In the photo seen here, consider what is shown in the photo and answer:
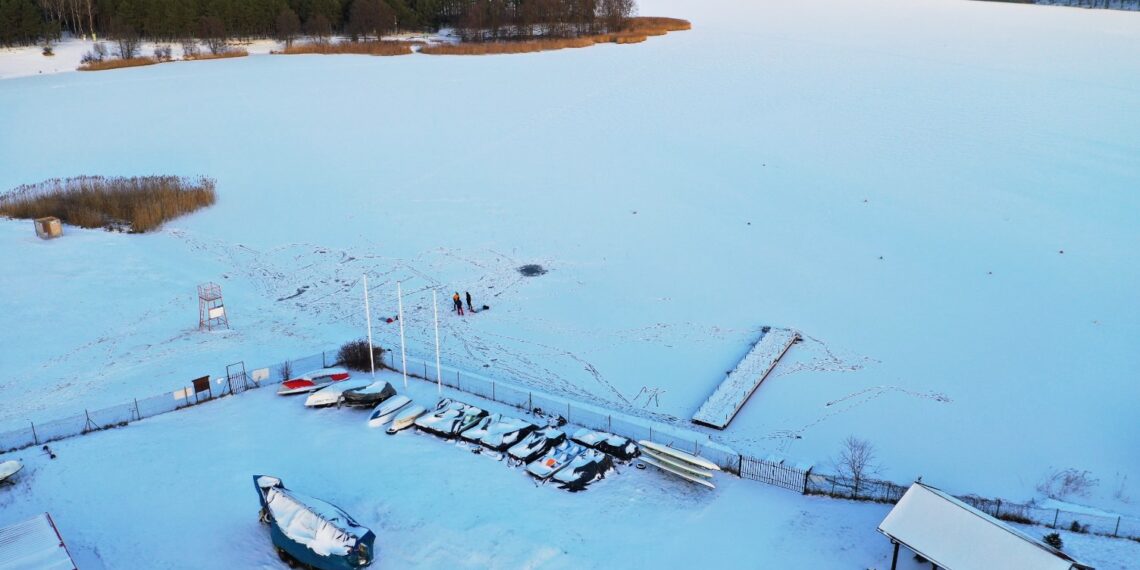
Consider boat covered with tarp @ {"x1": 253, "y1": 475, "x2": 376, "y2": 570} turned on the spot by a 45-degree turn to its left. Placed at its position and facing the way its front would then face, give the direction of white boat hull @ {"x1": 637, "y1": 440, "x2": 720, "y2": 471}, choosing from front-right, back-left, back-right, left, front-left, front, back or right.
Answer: back

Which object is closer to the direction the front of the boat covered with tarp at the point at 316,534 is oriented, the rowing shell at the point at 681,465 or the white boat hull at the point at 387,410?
the white boat hull

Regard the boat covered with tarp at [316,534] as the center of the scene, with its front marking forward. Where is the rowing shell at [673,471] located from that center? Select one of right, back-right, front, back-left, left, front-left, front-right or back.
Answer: back-right

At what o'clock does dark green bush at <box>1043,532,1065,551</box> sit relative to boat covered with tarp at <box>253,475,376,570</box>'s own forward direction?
The dark green bush is roughly at 5 o'clock from the boat covered with tarp.

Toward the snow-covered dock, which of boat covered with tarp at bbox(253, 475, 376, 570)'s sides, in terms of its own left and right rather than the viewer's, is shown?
right

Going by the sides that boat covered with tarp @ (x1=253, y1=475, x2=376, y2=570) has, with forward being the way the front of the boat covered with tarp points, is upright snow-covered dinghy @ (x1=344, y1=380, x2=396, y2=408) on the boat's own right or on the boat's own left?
on the boat's own right

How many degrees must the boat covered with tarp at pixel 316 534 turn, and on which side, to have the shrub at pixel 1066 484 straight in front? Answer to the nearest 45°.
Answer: approximately 135° to its right

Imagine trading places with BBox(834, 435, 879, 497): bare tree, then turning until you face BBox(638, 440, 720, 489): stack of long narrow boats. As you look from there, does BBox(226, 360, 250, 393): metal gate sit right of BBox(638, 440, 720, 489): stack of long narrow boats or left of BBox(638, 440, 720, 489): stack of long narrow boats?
right

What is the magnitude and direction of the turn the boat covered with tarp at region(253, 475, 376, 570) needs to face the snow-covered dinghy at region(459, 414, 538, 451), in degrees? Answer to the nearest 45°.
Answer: approximately 90° to its right

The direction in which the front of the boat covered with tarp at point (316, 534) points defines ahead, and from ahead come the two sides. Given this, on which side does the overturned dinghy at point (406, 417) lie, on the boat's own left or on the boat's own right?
on the boat's own right

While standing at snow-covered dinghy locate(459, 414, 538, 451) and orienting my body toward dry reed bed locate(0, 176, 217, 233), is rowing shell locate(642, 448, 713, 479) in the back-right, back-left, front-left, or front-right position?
back-right

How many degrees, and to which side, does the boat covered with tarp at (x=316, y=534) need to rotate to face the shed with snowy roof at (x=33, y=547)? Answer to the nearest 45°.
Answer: approximately 45° to its left

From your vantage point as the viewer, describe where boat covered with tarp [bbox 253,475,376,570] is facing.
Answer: facing away from the viewer and to the left of the viewer

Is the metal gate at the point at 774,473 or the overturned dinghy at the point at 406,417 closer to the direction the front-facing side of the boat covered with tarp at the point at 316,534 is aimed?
the overturned dinghy
